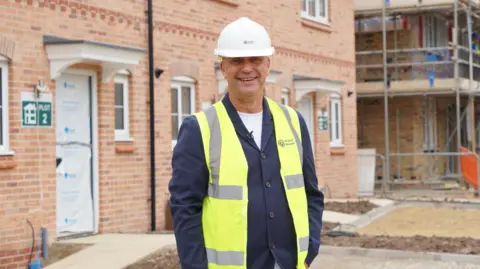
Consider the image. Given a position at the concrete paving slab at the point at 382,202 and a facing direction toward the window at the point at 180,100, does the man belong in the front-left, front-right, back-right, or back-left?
front-left

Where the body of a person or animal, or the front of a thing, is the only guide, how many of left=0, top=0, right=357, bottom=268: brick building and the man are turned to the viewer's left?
0

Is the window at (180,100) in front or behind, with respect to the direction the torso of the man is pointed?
behind

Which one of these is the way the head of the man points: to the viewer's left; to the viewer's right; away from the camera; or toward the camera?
toward the camera

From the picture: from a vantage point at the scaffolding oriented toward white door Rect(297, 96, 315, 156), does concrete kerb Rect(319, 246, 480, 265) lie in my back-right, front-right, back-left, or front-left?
front-left

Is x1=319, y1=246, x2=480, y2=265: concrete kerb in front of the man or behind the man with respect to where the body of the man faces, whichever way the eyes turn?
behind

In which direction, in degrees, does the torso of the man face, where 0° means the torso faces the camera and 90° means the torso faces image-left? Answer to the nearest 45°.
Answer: approximately 0°

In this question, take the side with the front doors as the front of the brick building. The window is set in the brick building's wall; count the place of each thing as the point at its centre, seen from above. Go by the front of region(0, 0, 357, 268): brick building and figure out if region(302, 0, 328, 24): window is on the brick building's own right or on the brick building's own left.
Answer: on the brick building's own left
